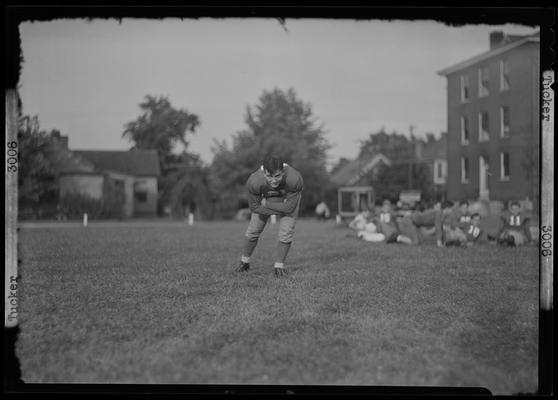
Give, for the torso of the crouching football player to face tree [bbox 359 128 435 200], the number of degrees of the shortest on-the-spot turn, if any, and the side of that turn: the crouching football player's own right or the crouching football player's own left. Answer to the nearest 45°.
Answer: approximately 135° to the crouching football player's own left

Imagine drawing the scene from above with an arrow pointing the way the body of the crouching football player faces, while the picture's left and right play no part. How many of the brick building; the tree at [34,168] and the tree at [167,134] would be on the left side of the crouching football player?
1

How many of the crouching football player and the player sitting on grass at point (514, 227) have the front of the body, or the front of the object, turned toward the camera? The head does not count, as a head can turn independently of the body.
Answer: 2

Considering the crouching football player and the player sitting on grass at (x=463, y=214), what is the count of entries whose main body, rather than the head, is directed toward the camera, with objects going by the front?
2

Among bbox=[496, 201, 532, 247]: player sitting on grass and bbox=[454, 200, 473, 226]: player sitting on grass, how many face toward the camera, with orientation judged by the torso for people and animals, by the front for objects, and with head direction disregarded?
2

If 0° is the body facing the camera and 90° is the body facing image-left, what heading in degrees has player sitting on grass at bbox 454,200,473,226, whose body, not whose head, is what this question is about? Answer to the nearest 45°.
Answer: approximately 0°
